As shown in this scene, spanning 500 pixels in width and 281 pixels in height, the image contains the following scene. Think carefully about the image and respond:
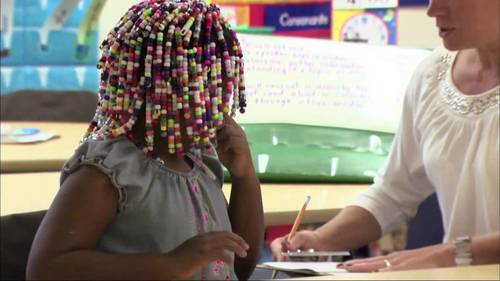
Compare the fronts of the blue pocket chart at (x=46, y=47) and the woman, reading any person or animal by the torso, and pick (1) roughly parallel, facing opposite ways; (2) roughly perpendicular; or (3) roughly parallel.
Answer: roughly perpendicular

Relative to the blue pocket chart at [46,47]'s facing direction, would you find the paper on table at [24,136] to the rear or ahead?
ahead

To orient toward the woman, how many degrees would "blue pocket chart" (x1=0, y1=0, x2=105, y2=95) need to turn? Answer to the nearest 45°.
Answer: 0° — it already faces them

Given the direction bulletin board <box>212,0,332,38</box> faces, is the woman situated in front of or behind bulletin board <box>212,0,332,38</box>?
in front

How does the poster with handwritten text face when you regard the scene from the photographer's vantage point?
facing the viewer

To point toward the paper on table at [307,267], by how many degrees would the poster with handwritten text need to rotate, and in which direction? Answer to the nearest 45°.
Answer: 0° — it already faces it

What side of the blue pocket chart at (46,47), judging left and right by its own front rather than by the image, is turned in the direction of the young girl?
front

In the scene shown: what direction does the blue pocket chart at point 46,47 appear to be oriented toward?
toward the camera

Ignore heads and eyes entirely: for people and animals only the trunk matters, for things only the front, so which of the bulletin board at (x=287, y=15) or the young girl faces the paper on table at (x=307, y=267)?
the bulletin board

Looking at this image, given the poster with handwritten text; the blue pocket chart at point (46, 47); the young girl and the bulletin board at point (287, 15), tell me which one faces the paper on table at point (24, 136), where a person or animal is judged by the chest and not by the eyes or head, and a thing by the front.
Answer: the blue pocket chart at point (46, 47)

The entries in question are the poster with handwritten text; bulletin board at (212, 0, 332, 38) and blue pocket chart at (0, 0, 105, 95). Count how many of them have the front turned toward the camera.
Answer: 3

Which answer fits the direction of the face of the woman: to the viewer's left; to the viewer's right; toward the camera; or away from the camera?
to the viewer's left

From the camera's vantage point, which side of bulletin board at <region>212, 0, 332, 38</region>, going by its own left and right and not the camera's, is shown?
front
